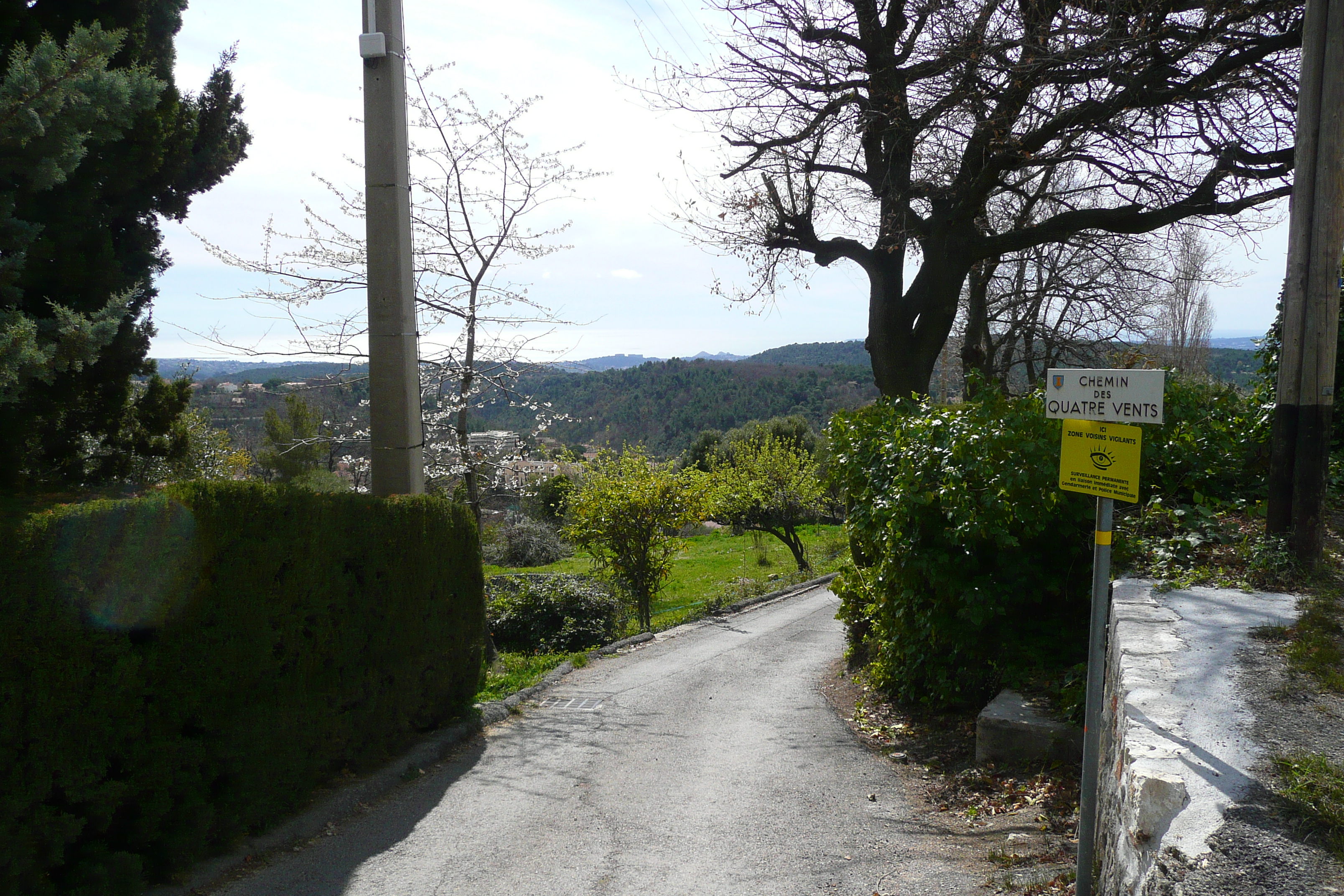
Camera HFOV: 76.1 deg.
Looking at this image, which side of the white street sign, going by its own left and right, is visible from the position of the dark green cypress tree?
right

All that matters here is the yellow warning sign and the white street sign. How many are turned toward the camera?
2

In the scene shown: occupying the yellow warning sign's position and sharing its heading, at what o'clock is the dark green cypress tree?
The dark green cypress tree is roughly at 3 o'clock from the yellow warning sign.

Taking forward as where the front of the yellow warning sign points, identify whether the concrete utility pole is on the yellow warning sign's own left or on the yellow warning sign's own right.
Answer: on the yellow warning sign's own right

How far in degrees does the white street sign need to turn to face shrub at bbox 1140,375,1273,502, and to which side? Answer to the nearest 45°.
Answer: approximately 180°

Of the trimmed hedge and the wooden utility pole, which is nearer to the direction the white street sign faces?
the trimmed hedge

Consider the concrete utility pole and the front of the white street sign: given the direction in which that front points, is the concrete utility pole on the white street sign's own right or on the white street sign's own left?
on the white street sign's own right

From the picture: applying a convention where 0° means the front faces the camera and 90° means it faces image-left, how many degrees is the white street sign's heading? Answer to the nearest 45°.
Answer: approximately 0°

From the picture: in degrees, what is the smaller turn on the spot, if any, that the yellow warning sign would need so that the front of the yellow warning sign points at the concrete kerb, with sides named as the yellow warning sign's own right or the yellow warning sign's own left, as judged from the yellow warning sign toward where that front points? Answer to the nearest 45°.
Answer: approximately 135° to the yellow warning sign's own right
